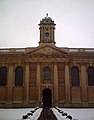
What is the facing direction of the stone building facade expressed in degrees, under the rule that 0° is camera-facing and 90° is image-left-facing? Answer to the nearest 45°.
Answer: approximately 0°
